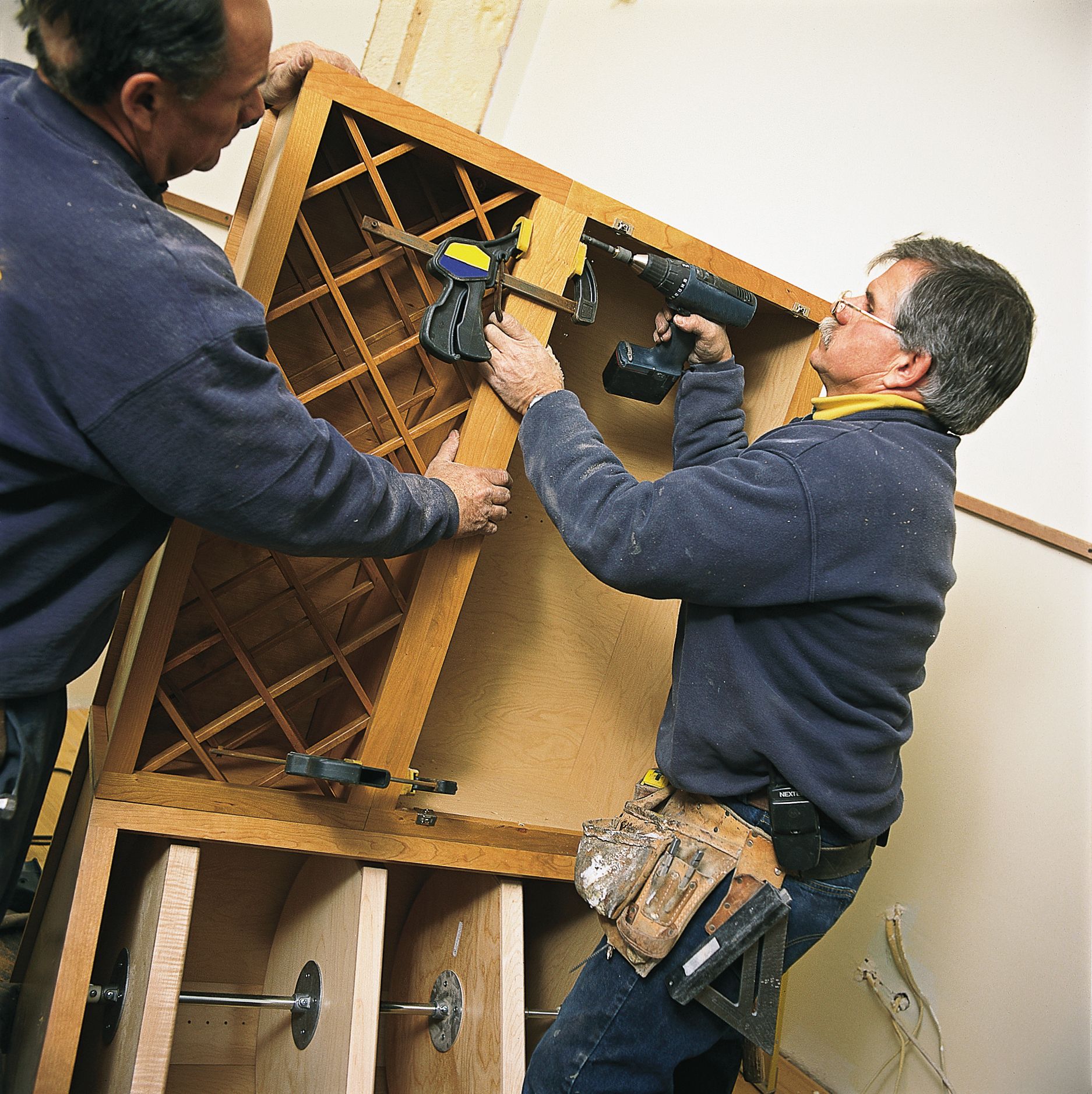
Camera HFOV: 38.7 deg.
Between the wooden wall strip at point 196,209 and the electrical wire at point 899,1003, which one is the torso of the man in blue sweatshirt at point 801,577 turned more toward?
the wooden wall strip

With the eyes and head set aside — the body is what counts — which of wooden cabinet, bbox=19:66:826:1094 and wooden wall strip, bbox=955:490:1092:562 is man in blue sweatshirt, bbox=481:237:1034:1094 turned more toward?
the wooden cabinet

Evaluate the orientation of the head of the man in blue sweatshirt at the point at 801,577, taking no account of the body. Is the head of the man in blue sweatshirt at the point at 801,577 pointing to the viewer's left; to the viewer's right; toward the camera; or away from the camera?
to the viewer's left

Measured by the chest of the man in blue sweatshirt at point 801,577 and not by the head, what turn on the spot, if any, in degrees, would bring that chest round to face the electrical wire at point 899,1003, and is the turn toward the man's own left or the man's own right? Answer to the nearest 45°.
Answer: approximately 90° to the man's own right

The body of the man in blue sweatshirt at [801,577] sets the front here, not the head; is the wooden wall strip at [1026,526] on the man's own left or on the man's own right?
on the man's own right

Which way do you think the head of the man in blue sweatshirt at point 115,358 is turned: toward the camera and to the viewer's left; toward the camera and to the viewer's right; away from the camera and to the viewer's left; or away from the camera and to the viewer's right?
away from the camera and to the viewer's right

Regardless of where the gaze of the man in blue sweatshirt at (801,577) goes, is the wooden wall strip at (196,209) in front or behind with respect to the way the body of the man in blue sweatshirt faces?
in front

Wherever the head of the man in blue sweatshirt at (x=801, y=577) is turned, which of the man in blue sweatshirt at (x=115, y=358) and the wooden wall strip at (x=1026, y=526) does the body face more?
the man in blue sweatshirt

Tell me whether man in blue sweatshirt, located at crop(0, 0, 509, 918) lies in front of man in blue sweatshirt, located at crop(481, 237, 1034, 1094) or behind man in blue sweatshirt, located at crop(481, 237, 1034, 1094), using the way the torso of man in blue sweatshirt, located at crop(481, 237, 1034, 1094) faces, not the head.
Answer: in front

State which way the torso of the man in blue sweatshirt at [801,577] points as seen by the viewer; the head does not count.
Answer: to the viewer's left
